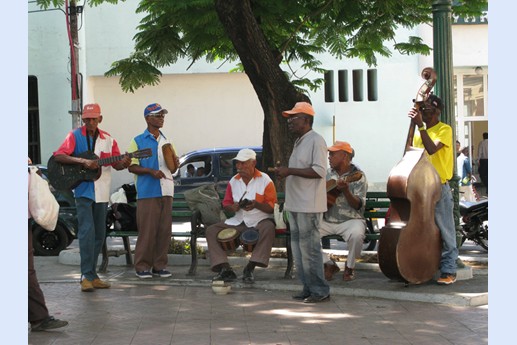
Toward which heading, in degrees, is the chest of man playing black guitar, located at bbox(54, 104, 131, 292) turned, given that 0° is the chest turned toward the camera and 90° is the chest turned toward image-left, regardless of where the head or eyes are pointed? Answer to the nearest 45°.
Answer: approximately 0°

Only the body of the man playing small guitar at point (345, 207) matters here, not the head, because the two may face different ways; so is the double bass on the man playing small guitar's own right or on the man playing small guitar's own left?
on the man playing small guitar's own left

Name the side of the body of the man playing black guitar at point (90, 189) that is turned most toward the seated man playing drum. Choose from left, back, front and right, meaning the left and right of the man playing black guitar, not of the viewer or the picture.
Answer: left

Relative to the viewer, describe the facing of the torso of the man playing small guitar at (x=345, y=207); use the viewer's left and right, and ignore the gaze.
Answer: facing the viewer and to the left of the viewer

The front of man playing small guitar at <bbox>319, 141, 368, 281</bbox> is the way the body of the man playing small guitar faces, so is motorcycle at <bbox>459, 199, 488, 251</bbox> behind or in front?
behind

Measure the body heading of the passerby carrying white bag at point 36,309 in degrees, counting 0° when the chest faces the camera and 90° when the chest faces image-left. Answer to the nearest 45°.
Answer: approximately 270°

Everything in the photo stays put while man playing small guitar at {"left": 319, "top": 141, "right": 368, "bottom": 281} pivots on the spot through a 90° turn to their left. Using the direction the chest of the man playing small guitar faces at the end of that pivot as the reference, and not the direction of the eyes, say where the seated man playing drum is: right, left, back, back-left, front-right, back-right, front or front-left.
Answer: back-right

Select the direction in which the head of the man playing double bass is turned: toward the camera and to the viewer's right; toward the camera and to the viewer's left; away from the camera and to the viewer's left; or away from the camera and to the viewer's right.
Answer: toward the camera and to the viewer's left

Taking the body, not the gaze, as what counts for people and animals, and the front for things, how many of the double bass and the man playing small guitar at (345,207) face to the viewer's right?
0
